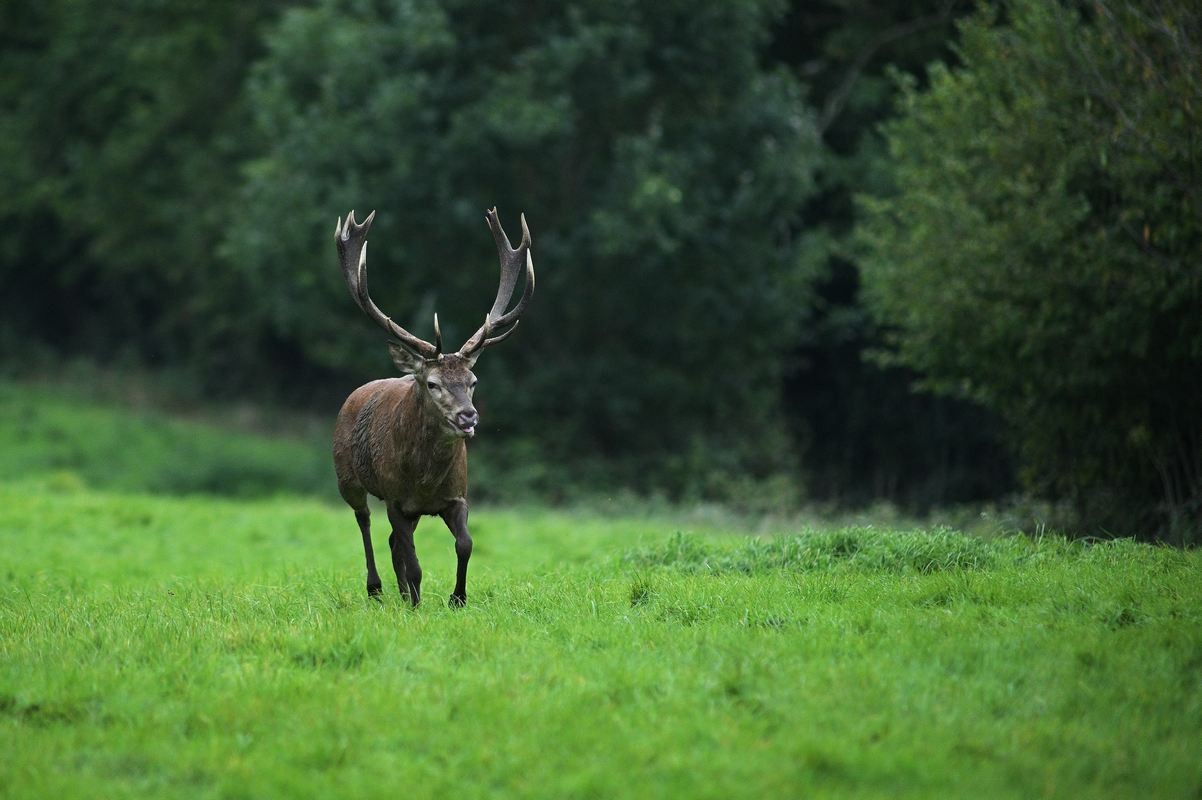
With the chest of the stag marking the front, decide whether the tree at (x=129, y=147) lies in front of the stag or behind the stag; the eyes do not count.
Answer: behind

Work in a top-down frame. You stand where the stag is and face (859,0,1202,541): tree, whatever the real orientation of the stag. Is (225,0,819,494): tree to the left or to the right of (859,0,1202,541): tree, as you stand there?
left

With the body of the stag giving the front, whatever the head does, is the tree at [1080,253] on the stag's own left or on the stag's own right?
on the stag's own left

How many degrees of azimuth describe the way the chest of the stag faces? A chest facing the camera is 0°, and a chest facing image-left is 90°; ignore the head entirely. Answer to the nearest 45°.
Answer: approximately 315°

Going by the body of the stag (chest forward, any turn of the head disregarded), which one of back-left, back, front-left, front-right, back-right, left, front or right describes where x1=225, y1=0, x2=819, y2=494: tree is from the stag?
back-left
